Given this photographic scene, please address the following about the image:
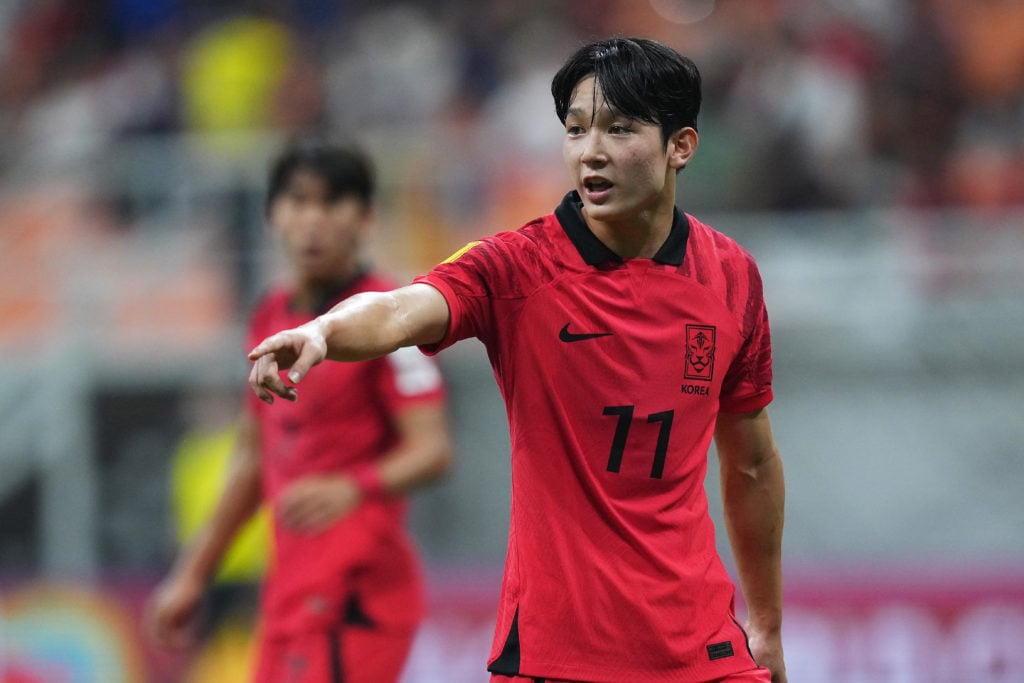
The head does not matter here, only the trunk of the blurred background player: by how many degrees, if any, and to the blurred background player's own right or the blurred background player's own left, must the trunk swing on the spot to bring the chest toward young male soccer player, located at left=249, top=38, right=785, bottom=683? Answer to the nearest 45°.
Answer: approximately 45° to the blurred background player's own left

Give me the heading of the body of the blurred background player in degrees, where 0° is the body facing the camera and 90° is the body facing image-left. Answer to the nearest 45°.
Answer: approximately 45°

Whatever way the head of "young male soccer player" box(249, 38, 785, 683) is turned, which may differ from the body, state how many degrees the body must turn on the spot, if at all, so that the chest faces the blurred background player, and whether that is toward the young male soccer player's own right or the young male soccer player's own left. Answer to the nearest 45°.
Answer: approximately 135° to the young male soccer player's own right
